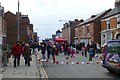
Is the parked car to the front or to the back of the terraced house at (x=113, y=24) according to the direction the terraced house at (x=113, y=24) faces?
to the front

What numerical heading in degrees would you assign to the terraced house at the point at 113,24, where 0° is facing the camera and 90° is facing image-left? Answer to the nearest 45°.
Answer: approximately 45°
